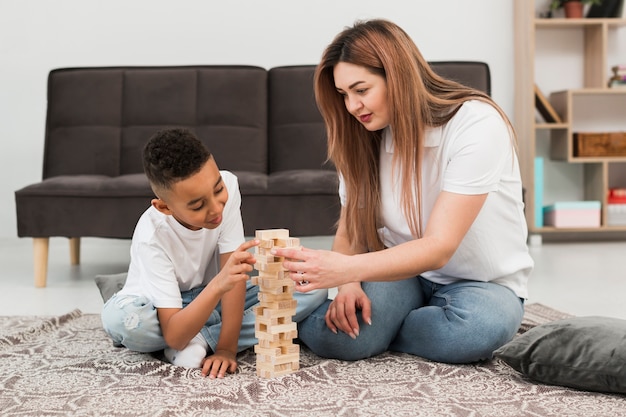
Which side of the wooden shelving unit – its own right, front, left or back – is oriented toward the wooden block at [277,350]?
front

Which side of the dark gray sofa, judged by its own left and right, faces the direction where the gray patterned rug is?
front

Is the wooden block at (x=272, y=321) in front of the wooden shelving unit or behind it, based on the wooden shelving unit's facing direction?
in front

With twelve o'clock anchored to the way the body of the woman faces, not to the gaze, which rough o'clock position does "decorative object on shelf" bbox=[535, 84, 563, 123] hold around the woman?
The decorative object on shelf is roughly at 5 o'clock from the woman.

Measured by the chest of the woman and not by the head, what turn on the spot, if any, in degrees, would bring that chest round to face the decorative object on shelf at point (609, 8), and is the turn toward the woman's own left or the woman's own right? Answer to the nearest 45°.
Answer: approximately 135° to the woman's own right

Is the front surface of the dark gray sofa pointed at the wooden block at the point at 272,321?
yes

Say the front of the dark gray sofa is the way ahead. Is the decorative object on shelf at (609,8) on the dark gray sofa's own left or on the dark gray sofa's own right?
on the dark gray sofa's own left

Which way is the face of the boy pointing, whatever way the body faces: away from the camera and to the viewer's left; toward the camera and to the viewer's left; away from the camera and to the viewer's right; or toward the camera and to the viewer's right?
toward the camera and to the viewer's right

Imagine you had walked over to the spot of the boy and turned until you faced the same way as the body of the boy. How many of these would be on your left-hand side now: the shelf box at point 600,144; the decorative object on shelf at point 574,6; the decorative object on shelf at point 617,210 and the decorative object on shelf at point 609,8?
4

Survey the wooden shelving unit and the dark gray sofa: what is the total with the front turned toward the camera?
2

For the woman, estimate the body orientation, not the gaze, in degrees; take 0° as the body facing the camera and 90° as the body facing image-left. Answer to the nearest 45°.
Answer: approximately 45°

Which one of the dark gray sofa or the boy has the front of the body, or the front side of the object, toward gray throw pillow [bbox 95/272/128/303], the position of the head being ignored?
the dark gray sofa

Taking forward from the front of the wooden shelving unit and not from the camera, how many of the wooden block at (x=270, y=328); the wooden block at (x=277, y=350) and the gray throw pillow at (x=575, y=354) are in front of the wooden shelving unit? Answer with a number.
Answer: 3

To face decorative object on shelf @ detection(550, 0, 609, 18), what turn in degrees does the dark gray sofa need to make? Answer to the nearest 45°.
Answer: approximately 90° to its left
